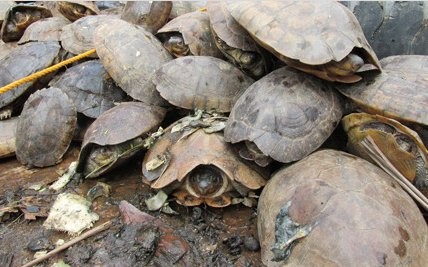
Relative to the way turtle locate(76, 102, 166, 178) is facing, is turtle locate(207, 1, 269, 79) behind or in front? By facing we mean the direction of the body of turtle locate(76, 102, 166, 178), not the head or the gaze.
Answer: behind

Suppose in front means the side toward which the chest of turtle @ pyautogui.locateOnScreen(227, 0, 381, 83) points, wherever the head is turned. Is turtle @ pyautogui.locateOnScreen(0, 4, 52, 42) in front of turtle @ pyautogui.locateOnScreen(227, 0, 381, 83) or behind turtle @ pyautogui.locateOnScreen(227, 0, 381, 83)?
behind

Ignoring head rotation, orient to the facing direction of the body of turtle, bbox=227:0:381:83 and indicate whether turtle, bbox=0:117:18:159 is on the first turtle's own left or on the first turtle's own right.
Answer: on the first turtle's own right

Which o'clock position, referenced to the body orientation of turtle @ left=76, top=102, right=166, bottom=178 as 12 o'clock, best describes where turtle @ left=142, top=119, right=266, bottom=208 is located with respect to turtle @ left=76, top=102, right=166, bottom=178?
turtle @ left=142, top=119, right=266, bottom=208 is roughly at 9 o'clock from turtle @ left=76, top=102, right=166, bottom=178.

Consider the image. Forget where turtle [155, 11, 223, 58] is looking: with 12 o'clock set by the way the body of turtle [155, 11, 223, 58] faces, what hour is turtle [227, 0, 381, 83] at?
turtle [227, 0, 381, 83] is roughly at 9 o'clock from turtle [155, 11, 223, 58].

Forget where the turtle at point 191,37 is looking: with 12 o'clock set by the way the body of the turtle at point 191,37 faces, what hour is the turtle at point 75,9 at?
the turtle at point 75,9 is roughly at 3 o'clock from the turtle at point 191,37.

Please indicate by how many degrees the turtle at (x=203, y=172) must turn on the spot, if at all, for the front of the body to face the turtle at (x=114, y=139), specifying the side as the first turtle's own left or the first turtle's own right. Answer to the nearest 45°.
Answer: approximately 135° to the first turtle's own right

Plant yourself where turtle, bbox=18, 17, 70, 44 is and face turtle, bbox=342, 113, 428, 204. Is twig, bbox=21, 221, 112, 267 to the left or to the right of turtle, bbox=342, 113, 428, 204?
right

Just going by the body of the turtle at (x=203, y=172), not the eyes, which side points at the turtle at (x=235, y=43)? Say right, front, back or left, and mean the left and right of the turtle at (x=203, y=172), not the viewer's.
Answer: back
